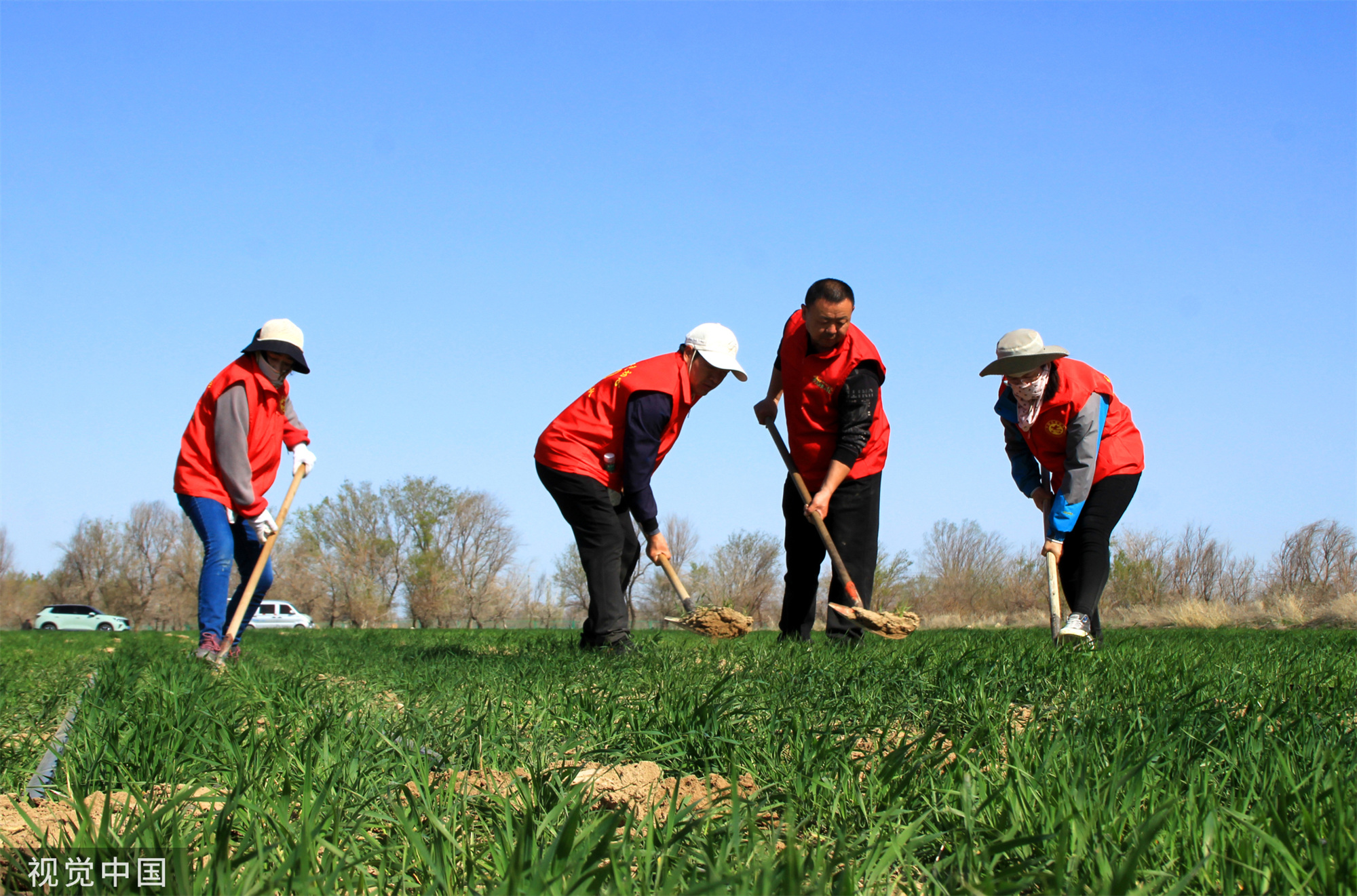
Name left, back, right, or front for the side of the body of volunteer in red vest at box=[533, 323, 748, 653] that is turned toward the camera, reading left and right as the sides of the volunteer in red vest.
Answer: right

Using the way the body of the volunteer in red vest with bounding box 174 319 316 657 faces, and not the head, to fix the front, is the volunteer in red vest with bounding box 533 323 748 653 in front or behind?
in front

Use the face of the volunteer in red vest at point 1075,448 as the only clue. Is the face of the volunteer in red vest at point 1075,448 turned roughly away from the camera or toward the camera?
toward the camera

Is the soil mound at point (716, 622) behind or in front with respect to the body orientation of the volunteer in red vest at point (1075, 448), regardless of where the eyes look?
in front

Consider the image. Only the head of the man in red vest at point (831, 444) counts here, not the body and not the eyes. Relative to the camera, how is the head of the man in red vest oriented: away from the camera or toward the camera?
toward the camera

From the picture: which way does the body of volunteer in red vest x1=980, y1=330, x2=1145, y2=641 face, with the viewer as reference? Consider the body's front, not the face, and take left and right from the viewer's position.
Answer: facing the viewer and to the left of the viewer

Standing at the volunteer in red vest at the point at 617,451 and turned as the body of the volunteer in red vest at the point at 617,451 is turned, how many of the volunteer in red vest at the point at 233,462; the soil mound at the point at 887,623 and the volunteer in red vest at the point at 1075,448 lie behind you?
1

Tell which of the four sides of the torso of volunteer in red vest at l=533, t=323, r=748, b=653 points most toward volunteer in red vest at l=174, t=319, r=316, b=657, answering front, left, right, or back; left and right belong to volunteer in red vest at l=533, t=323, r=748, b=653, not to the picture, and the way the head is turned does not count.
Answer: back

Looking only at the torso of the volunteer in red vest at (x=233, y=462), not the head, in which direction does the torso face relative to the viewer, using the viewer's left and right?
facing the viewer and to the right of the viewer

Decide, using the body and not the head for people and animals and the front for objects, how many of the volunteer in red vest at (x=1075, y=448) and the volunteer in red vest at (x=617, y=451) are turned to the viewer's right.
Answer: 1

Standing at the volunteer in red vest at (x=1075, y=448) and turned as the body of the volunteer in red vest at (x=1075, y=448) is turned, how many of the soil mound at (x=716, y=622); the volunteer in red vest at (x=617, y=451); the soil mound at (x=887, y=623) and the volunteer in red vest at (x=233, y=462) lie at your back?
0
